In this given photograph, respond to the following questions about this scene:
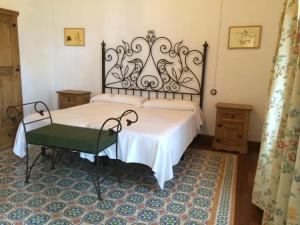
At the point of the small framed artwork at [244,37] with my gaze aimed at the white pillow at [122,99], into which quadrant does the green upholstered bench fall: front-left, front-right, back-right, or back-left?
front-left

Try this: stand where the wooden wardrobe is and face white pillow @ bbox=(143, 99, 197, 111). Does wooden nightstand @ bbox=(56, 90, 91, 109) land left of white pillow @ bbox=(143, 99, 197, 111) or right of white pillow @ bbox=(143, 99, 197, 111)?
left

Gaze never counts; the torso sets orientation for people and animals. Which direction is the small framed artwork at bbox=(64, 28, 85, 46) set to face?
toward the camera

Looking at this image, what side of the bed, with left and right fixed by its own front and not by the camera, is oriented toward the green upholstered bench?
front

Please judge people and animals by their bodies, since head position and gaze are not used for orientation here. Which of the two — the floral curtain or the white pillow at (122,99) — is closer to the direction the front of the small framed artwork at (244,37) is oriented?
the floral curtain

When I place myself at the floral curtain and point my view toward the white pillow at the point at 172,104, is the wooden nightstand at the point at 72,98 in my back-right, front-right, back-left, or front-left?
front-left

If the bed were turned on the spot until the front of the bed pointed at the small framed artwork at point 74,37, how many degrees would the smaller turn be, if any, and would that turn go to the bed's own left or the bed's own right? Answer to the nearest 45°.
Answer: approximately 90° to the bed's own right

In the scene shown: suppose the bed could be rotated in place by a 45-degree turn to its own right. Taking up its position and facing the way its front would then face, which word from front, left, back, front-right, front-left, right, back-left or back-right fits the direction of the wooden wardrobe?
front

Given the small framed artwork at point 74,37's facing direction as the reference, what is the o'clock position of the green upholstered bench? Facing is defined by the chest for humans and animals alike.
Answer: The green upholstered bench is roughly at 12 o'clock from the small framed artwork.

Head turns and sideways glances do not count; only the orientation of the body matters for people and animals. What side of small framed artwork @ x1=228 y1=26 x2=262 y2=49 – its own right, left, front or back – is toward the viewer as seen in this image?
front

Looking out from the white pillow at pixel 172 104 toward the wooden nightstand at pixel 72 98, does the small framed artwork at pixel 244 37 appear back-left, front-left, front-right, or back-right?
back-right

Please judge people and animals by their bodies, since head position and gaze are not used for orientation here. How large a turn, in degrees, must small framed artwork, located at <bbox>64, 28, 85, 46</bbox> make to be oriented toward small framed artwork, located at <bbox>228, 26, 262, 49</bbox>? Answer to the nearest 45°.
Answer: approximately 45° to its left

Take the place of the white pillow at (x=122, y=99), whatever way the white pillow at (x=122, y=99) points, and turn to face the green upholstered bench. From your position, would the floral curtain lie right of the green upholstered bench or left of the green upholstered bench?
left

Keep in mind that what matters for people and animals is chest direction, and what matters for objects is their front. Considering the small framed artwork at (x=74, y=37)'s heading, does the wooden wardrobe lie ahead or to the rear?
ahead

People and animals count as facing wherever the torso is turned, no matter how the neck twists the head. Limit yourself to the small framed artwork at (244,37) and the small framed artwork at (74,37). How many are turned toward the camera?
2

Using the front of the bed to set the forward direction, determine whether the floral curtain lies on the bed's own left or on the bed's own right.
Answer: on the bed's own left

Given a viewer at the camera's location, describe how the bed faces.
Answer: facing the viewer and to the left of the viewer

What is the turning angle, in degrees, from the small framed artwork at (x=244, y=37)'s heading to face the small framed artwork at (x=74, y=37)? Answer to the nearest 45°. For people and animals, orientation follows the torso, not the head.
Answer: approximately 90° to its right

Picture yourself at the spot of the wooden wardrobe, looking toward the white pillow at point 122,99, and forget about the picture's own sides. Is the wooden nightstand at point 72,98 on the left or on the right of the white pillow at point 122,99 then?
left
